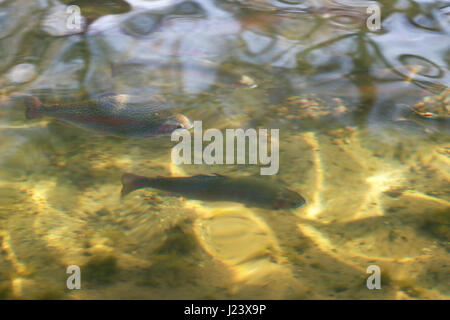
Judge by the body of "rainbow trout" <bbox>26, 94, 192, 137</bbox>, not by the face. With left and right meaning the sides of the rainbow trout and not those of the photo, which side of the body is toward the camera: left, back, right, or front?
right

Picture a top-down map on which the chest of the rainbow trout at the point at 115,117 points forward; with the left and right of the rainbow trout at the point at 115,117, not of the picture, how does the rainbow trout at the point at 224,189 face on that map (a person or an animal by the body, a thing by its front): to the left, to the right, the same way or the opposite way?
the same way

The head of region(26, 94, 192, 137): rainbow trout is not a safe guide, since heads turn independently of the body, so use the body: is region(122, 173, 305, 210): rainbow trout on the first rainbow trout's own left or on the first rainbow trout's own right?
on the first rainbow trout's own right

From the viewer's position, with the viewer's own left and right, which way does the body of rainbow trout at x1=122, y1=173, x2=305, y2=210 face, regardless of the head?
facing to the right of the viewer

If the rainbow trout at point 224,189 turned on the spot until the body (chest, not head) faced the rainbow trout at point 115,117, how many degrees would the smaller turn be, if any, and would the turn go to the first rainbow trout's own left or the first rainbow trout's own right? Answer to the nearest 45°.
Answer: approximately 135° to the first rainbow trout's own left

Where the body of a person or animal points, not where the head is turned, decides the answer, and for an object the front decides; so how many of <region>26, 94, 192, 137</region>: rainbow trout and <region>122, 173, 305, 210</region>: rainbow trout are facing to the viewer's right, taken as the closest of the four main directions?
2
